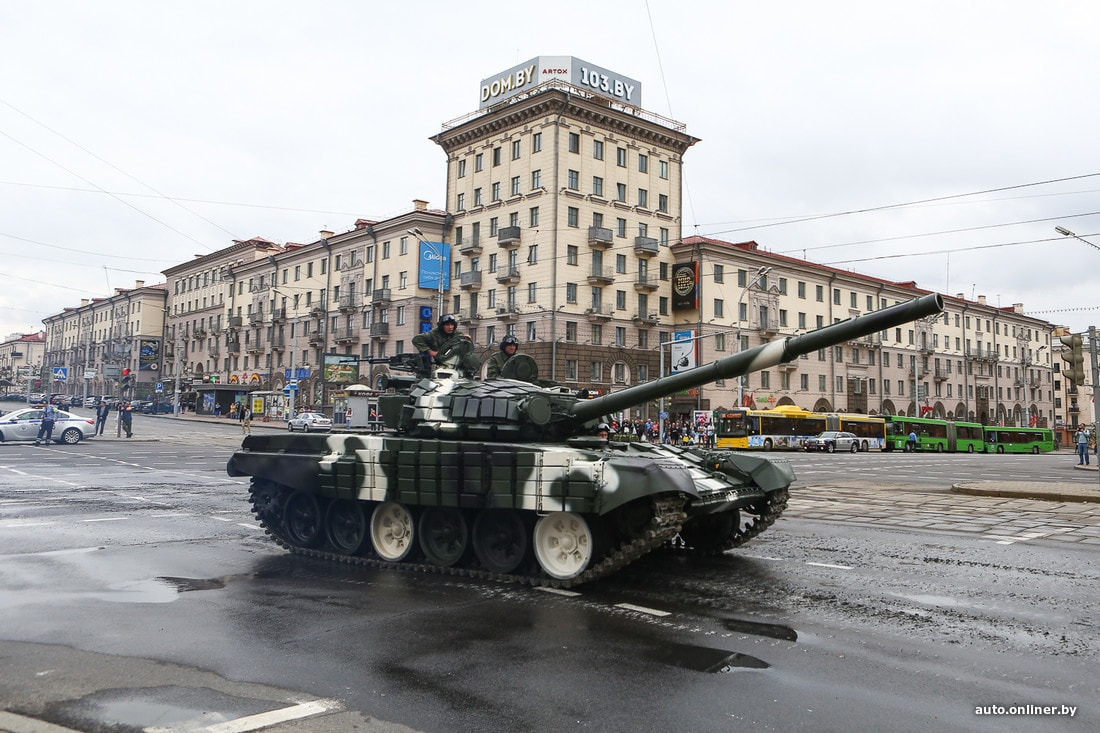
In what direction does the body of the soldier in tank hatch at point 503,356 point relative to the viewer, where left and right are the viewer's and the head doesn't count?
facing the viewer and to the right of the viewer

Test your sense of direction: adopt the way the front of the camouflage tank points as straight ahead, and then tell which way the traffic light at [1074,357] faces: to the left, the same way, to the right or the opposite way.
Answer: the opposite way

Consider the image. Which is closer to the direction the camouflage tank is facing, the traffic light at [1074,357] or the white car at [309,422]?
the traffic light

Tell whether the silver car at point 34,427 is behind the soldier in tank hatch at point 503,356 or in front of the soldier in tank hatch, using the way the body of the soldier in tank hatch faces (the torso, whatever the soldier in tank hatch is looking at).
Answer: behind

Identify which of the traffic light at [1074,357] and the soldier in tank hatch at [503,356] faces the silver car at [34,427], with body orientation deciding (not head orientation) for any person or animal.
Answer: the traffic light

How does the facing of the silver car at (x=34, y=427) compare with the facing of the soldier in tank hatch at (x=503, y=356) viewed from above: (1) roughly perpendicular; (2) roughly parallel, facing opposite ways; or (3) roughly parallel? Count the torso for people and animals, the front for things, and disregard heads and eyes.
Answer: roughly perpendicular

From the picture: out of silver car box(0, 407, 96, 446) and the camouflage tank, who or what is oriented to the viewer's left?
the silver car

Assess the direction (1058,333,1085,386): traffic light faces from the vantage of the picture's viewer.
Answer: facing to the left of the viewer

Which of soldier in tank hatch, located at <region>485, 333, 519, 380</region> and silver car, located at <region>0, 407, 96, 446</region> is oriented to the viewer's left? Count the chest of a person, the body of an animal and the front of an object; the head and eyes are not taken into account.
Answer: the silver car

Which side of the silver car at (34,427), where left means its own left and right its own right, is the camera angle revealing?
left

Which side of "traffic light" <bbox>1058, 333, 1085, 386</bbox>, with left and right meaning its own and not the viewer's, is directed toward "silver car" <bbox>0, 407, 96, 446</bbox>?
front

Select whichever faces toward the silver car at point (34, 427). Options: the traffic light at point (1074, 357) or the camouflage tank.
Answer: the traffic light
